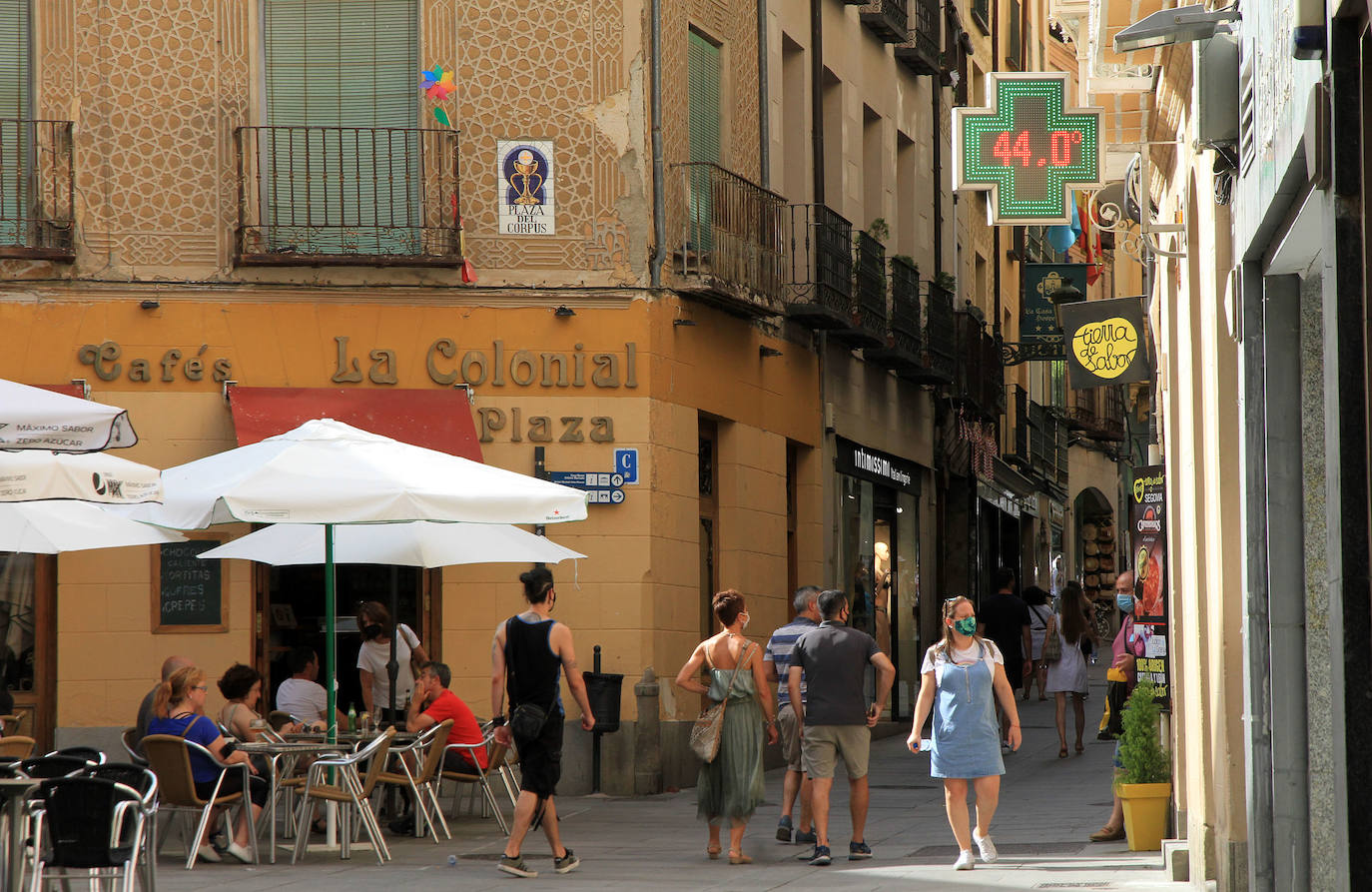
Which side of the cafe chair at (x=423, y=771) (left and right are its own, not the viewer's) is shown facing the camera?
left

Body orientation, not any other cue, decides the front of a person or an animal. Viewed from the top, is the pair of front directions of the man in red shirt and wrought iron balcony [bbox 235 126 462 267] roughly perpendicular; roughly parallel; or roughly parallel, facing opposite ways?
roughly perpendicular

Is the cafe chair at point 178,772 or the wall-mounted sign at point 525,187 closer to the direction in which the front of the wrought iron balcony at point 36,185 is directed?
the cafe chair

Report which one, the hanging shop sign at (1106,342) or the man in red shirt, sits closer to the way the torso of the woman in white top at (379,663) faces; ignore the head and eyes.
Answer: the man in red shirt

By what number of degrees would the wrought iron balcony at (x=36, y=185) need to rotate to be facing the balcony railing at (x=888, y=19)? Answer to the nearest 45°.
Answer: approximately 135° to its left

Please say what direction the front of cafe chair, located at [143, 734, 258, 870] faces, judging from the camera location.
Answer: facing away from the viewer and to the right of the viewer

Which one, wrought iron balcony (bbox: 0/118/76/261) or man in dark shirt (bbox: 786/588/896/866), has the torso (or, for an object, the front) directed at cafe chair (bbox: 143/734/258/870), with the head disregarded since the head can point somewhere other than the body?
the wrought iron balcony

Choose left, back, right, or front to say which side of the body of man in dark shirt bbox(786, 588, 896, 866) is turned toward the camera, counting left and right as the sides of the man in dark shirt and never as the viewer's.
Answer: back

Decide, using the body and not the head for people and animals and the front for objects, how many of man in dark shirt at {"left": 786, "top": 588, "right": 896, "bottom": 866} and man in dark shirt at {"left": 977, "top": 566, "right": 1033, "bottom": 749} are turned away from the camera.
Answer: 2

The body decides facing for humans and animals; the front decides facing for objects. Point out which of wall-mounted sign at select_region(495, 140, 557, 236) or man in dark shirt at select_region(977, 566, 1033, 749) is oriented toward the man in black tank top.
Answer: the wall-mounted sign

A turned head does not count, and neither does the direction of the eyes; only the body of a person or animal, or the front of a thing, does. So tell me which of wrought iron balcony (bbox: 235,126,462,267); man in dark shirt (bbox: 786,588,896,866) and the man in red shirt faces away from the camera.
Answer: the man in dark shirt
